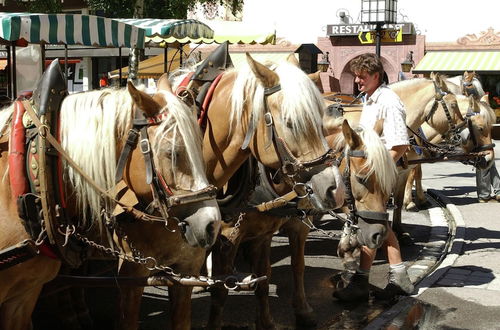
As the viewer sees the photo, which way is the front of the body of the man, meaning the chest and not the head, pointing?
to the viewer's left

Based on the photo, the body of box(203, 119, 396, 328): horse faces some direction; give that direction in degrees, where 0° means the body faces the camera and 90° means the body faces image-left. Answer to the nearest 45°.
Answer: approximately 315°

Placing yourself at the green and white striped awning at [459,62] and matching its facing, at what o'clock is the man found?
The man is roughly at 12 o'clock from the green and white striped awning.

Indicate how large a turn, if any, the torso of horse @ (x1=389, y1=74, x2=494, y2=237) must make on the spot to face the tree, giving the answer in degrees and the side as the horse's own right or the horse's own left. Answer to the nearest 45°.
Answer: approximately 135° to the horse's own left

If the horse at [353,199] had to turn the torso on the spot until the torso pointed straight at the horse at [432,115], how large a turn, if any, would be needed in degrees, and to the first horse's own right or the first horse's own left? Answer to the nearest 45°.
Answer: approximately 135° to the first horse's own left

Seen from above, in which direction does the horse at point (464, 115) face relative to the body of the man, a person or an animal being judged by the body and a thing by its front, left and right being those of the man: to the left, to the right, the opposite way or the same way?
the opposite way
